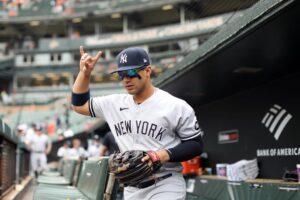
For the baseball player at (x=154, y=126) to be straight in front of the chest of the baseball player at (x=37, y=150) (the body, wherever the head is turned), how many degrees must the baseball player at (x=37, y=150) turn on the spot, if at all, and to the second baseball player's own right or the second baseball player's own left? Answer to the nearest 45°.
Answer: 0° — they already face them

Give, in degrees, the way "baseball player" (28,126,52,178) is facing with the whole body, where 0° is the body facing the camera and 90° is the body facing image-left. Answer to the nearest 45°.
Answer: approximately 0°

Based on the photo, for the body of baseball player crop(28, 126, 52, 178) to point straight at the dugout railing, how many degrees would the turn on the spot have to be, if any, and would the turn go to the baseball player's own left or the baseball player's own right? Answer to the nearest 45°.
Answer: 0° — they already face it
